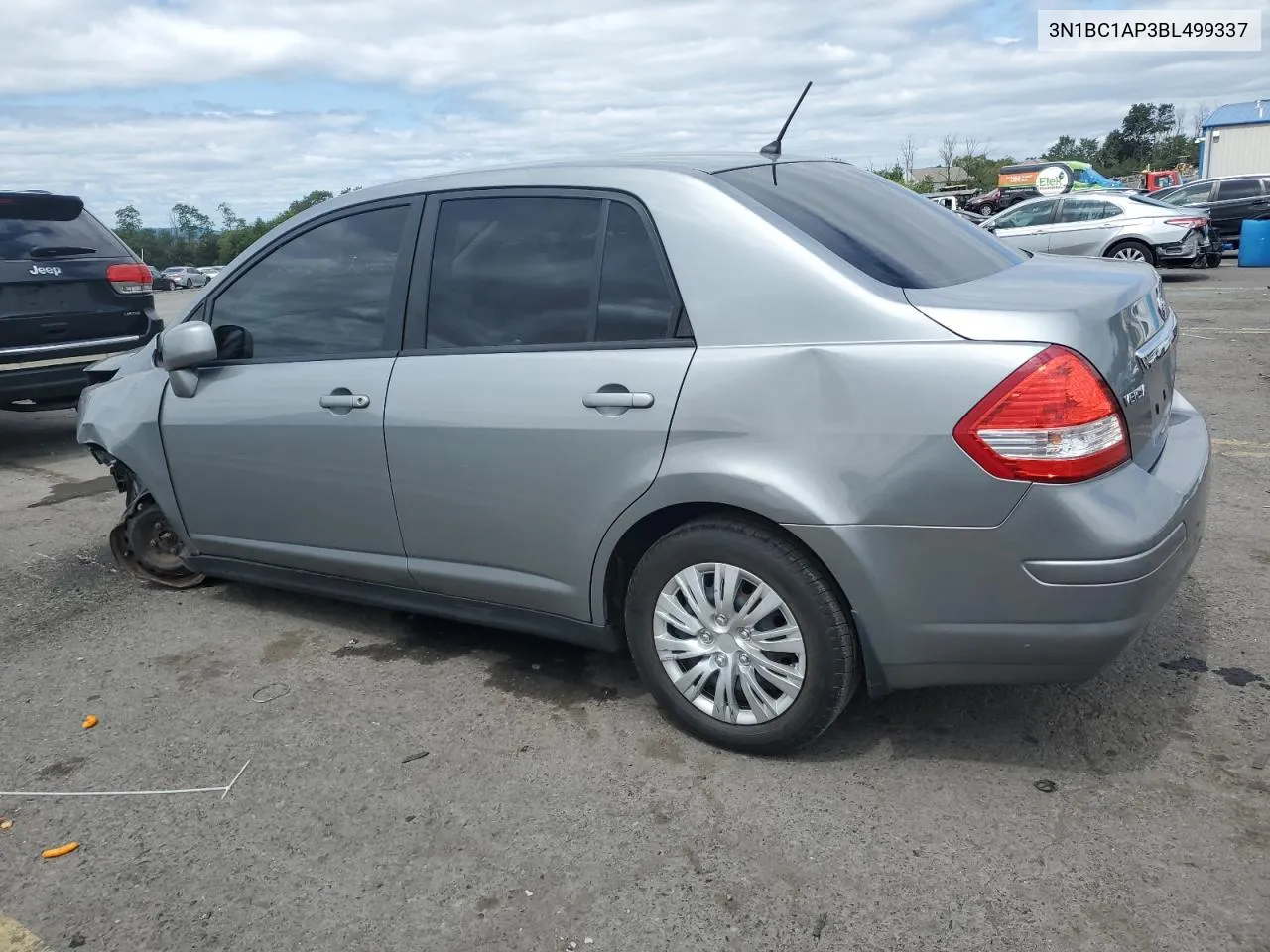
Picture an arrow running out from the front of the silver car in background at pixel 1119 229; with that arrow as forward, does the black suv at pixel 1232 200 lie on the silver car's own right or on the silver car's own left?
on the silver car's own right

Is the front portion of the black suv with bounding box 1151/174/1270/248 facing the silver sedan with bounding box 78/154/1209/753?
no

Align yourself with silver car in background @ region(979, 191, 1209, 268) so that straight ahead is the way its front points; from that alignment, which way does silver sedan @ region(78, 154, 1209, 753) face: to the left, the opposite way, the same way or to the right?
the same way

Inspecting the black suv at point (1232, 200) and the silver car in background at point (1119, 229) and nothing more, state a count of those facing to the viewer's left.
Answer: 2

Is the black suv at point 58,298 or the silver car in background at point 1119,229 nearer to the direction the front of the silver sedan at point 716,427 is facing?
the black suv

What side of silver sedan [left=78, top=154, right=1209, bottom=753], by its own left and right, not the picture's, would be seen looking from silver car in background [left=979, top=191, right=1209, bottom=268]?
right

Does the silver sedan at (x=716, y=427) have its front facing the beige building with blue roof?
no

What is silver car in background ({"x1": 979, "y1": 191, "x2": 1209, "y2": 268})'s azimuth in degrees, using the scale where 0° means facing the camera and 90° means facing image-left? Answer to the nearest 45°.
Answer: approximately 90°

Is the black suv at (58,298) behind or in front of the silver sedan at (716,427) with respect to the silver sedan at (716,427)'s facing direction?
in front

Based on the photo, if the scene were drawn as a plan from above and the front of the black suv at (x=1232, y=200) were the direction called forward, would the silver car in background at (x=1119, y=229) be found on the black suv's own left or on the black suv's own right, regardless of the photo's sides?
on the black suv's own left

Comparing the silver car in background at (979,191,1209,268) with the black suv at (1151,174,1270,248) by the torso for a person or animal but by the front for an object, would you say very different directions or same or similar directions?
same or similar directions

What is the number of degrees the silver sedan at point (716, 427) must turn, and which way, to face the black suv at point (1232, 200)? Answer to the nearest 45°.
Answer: approximately 90° to its right

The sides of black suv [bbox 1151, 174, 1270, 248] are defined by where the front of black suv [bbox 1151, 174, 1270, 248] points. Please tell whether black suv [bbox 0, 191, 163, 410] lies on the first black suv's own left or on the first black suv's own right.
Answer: on the first black suv's own left

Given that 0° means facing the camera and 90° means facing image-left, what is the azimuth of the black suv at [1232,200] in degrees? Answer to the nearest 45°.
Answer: approximately 90°

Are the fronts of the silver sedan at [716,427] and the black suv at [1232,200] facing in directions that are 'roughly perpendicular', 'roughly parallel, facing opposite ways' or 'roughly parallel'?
roughly parallel

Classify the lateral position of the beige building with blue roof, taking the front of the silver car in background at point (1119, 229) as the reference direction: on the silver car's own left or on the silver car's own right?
on the silver car's own right
